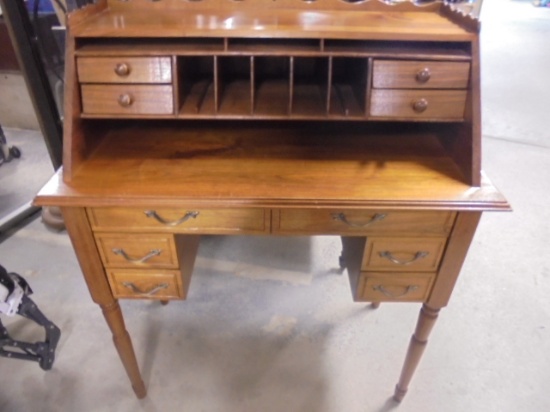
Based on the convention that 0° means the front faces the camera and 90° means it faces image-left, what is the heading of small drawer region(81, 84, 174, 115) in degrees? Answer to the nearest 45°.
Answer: approximately 0°

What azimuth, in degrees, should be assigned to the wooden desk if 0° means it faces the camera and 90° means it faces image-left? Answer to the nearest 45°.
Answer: approximately 0°

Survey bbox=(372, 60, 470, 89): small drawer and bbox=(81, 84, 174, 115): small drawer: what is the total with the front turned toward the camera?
2

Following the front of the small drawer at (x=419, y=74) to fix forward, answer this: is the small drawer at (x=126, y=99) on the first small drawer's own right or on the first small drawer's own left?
on the first small drawer's own right
